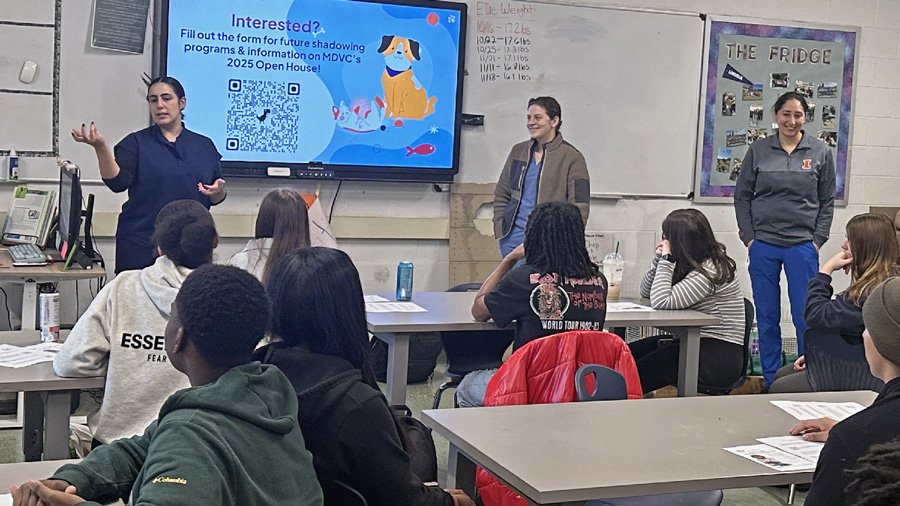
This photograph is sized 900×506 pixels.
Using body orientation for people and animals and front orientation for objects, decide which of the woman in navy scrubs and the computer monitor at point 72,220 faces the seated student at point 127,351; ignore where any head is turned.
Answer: the woman in navy scrubs

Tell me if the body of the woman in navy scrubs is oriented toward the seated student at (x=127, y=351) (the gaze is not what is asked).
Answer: yes

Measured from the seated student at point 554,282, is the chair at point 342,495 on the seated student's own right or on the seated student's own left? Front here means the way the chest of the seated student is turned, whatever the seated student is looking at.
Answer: on the seated student's own left

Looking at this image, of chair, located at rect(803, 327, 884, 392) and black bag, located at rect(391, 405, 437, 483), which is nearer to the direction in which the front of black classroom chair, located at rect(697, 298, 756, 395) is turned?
the black bag

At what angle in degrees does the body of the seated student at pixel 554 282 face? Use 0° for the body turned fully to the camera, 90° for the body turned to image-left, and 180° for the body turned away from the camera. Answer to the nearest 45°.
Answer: approximately 135°

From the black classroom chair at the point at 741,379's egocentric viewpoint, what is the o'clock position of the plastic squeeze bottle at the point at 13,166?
The plastic squeeze bottle is roughly at 12 o'clock from the black classroom chair.

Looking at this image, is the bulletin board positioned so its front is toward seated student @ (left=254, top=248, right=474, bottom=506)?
yes

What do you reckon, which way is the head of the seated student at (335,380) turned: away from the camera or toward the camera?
away from the camera

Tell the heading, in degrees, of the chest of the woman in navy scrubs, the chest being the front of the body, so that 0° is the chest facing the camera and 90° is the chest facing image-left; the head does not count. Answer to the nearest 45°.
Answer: approximately 0°

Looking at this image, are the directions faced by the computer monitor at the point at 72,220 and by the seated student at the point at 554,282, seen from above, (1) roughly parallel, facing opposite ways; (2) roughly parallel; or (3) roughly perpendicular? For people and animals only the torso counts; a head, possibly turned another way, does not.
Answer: roughly perpendicular

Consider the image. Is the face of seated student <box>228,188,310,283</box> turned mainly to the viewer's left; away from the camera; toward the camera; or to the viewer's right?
away from the camera
